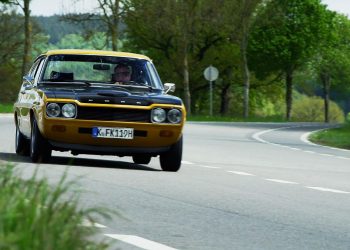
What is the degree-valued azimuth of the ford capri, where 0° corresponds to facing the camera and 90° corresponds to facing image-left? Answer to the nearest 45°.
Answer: approximately 0°
